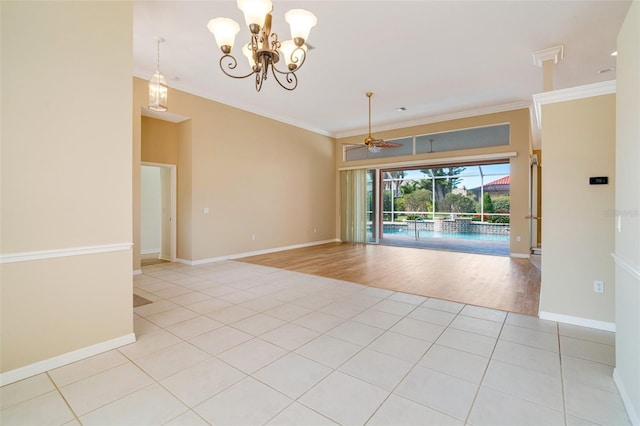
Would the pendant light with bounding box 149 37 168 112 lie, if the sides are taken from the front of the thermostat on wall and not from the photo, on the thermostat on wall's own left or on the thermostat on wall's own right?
on the thermostat on wall's own right

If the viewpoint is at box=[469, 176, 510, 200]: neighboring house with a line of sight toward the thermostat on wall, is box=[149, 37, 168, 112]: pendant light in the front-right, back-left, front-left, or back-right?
front-right

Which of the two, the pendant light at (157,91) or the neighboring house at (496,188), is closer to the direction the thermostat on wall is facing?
the pendant light

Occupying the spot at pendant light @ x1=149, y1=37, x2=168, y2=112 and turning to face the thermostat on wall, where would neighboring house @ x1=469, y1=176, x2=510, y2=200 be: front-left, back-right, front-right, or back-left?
front-left

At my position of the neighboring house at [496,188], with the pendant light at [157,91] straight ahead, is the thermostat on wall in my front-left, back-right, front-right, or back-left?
front-left
